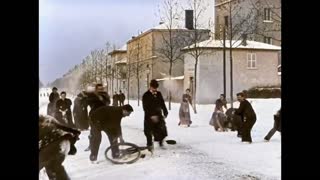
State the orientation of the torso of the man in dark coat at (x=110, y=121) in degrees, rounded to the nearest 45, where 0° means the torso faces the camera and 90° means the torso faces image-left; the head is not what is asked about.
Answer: approximately 270°

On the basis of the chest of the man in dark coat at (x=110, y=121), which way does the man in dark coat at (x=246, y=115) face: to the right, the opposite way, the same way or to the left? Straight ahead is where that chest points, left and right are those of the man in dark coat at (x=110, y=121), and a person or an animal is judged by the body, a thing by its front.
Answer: the opposite way

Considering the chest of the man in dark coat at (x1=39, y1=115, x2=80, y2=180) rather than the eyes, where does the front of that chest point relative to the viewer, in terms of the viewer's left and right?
facing to the right of the viewer

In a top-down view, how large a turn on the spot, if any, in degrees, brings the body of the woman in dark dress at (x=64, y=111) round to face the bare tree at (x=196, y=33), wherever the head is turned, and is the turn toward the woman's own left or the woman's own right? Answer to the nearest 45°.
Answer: approximately 90° to the woman's own left

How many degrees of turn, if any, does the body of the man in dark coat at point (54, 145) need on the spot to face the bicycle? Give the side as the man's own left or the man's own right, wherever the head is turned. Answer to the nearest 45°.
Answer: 0° — they already face it

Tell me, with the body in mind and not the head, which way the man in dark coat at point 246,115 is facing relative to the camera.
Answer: to the viewer's left
